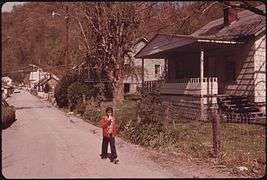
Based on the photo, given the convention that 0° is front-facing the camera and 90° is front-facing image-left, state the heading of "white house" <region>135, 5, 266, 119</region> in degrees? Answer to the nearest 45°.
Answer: approximately 45°

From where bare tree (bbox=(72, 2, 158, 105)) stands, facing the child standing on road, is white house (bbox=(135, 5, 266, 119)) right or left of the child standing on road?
left

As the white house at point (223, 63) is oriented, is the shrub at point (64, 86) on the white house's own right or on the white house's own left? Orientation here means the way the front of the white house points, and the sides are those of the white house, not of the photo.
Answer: on the white house's own right
